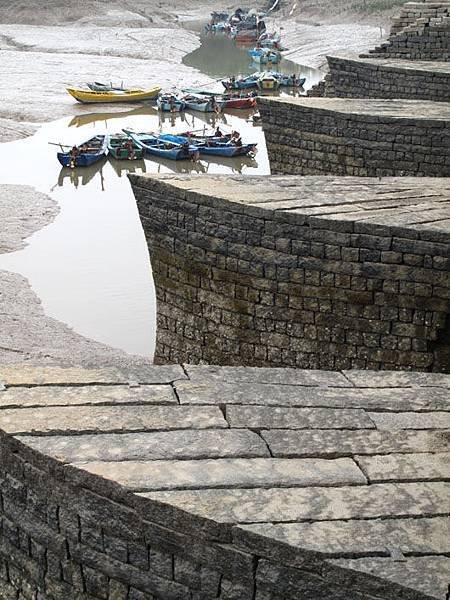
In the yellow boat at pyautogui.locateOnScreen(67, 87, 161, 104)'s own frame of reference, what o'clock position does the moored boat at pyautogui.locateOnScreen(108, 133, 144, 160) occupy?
The moored boat is roughly at 9 o'clock from the yellow boat.

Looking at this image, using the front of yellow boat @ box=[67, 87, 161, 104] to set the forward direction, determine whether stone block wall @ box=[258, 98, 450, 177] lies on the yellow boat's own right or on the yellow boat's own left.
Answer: on the yellow boat's own left

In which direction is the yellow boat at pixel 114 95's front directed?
to the viewer's left

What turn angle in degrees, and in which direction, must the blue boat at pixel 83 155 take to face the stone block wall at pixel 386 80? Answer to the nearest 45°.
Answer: approximately 90° to its right

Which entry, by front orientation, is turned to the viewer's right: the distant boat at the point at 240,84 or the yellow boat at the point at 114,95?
the distant boat

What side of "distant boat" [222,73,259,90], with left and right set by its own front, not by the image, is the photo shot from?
right

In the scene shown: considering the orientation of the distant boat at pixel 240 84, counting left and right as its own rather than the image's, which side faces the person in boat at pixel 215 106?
right
